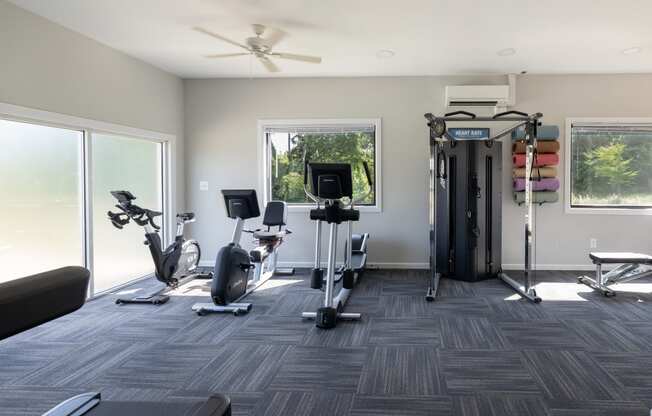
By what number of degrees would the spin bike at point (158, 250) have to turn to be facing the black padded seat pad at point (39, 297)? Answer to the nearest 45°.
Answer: approximately 45° to its left

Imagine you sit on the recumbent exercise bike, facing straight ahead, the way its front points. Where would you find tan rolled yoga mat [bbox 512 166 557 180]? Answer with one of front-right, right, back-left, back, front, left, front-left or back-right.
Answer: back-left

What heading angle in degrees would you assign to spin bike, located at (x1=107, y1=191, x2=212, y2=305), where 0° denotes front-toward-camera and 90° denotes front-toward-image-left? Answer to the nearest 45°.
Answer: approximately 45°

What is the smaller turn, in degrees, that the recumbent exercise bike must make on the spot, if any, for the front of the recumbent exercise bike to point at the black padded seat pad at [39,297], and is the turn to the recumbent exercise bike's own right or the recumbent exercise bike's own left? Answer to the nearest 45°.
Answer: approximately 45° to the recumbent exercise bike's own left

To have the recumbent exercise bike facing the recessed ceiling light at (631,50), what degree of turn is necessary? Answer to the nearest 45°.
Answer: approximately 135° to its left

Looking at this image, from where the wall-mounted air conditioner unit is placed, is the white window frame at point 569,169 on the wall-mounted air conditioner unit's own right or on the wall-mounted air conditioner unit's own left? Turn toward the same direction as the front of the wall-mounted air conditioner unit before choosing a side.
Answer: on the wall-mounted air conditioner unit's own left

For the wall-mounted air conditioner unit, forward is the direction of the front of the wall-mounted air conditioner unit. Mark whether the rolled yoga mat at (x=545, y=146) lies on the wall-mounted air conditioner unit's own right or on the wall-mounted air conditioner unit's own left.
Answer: on the wall-mounted air conditioner unit's own left

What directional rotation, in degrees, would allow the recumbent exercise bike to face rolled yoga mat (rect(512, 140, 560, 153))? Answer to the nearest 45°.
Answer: approximately 135° to its left

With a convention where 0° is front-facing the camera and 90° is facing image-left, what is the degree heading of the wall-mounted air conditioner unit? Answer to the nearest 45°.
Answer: approximately 0°

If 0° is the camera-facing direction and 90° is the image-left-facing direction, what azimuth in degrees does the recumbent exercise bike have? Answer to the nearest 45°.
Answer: approximately 45°
